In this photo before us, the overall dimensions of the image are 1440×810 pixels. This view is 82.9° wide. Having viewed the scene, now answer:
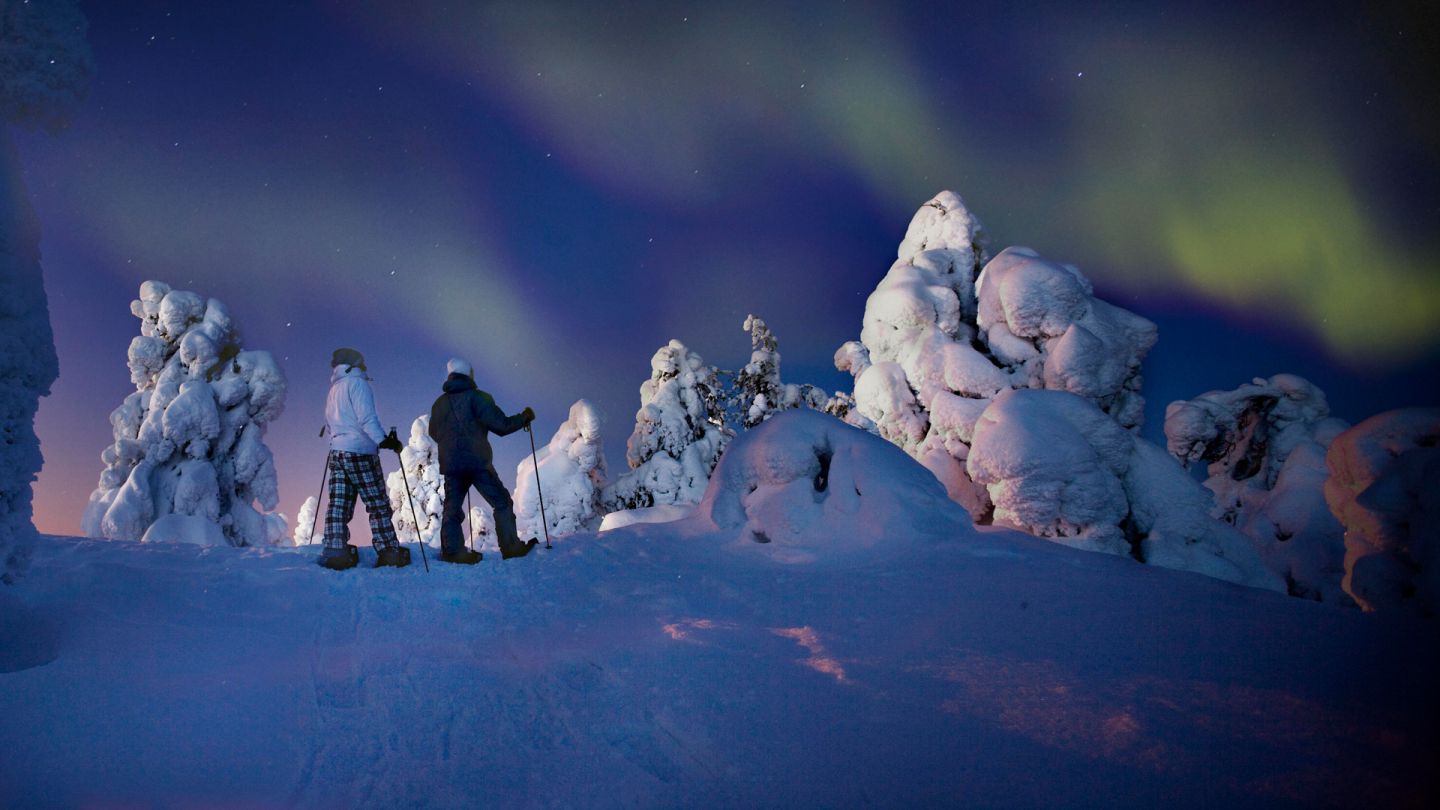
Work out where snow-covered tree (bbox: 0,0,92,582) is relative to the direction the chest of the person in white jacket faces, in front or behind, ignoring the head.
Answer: behind

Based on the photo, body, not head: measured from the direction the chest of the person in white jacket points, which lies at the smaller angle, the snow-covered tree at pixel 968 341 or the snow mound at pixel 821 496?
the snow-covered tree

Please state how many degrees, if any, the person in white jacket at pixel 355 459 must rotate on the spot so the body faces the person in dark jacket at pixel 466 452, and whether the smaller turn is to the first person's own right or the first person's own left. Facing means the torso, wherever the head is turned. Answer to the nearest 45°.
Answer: approximately 45° to the first person's own right

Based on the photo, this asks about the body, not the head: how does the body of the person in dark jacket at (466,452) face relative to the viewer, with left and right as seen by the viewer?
facing away from the viewer and to the right of the viewer

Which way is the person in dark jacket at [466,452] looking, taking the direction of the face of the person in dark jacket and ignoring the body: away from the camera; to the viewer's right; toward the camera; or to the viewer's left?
away from the camera

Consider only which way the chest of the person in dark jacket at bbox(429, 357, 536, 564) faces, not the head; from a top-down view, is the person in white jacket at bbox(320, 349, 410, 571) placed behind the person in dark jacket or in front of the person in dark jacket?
behind

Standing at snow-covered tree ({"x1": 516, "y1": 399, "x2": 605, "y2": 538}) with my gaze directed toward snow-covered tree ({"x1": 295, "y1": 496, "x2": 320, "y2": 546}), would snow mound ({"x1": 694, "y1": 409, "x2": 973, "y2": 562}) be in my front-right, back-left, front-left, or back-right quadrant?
back-left

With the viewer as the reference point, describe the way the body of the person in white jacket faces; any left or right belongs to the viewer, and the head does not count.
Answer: facing away from the viewer and to the right of the viewer

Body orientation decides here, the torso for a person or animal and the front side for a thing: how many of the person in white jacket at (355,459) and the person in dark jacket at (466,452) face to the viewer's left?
0

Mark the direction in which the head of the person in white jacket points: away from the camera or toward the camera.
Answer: away from the camera

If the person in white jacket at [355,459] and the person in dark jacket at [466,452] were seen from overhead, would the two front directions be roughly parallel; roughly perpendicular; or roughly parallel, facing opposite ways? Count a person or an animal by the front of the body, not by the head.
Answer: roughly parallel
